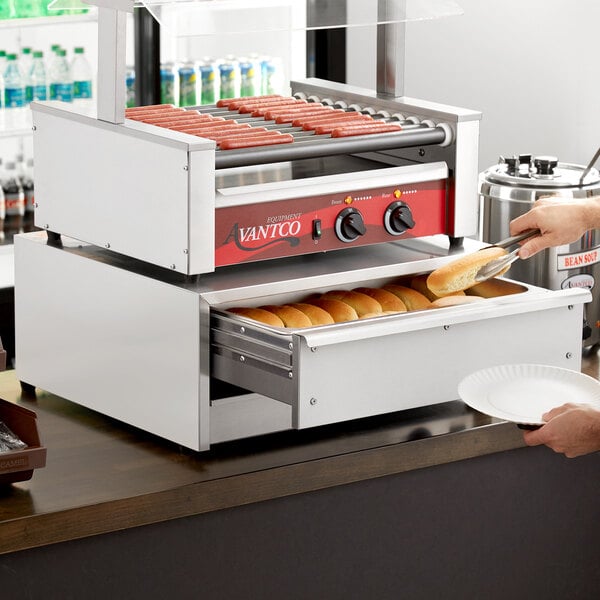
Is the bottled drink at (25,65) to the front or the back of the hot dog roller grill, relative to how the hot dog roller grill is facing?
to the back

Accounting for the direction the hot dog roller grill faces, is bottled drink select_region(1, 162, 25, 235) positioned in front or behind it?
behind

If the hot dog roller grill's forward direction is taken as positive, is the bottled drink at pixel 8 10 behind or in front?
behind

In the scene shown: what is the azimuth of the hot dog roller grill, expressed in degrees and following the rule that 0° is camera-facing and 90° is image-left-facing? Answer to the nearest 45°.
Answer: approximately 315°

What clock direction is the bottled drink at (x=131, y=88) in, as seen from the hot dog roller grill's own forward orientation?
The bottled drink is roughly at 7 o'clock from the hot dog roller grill.

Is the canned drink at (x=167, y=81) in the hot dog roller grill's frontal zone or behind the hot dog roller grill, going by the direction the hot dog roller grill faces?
behind

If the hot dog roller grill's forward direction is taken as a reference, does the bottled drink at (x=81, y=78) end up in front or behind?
behind

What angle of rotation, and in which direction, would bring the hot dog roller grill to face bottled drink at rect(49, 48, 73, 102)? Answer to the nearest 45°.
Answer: approximately 135° to its left

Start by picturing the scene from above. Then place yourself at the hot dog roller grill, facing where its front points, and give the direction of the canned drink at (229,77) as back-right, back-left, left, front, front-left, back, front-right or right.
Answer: back-left
